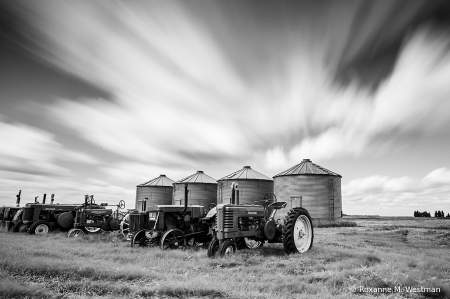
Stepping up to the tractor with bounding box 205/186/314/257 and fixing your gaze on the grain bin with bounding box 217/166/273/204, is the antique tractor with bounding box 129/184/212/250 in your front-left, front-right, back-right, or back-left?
front-left

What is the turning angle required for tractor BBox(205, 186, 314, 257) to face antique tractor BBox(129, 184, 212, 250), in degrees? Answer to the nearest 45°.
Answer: approximately 90° to its right

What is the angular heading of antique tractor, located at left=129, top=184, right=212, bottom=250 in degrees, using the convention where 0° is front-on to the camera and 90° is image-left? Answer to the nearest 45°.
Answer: approximately 45°

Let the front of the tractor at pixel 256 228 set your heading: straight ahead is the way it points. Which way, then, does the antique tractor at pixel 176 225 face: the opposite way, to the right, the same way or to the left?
the same way

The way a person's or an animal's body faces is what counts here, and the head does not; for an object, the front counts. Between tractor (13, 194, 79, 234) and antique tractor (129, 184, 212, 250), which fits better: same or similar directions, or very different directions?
same or similar directions

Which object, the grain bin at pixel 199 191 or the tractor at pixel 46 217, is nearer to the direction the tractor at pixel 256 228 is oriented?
the tractor

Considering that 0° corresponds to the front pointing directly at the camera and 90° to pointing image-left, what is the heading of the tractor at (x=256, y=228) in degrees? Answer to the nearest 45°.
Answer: approximately 45°

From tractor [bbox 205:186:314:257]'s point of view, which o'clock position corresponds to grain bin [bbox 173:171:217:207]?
The grain bin is roughly at 4 o'clock from the tractor.

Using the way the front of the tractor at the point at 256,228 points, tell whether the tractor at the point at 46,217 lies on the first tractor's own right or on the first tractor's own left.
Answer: on the first tractor's own right

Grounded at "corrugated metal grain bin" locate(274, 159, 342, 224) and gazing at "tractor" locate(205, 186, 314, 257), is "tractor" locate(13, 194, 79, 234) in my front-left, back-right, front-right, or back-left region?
front-right

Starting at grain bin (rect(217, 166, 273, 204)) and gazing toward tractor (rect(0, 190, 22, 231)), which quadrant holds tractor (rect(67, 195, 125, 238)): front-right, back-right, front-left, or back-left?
front-left

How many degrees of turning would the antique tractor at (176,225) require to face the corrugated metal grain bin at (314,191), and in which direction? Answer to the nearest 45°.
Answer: approximately 180°

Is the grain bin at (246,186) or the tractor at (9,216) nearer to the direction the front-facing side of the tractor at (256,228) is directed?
the tractor

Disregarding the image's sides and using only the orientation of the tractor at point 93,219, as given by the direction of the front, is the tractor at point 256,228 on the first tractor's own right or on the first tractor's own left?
on the first tractor's own left

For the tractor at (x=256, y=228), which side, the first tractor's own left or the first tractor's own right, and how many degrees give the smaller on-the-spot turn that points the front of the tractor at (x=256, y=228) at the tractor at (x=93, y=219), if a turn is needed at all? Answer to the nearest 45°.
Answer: approximately 90° to the first tractor's own right

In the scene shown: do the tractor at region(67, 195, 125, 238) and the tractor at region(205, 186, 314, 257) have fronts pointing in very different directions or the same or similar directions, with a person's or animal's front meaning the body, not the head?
same or similar directions

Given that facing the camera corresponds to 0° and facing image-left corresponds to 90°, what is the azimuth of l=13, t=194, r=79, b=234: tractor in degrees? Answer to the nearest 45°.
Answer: approximately 45°
